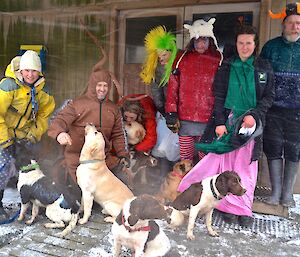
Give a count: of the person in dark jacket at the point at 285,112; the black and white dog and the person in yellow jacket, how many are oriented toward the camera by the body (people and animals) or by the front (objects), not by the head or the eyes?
2

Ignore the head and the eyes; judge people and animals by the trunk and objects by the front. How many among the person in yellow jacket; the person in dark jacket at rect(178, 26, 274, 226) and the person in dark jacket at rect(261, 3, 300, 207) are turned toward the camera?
3

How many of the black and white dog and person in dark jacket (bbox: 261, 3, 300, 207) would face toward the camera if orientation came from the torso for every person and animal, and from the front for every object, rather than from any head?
1

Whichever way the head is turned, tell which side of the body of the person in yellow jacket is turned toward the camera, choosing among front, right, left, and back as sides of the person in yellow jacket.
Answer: front

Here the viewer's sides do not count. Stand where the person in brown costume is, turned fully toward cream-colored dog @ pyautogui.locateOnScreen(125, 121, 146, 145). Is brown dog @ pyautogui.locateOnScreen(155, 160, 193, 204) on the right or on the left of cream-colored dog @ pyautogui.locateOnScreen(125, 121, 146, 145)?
right

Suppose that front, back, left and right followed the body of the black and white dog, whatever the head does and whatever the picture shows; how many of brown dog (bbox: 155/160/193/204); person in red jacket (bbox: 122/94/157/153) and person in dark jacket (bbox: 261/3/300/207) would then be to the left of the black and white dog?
0

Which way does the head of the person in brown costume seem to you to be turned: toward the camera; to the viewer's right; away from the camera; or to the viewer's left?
toward the camera

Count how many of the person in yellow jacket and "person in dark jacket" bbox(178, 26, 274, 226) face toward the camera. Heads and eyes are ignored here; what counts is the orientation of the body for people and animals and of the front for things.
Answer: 2

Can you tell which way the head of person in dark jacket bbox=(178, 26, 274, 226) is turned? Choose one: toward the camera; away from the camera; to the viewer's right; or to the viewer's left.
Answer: toward the camera

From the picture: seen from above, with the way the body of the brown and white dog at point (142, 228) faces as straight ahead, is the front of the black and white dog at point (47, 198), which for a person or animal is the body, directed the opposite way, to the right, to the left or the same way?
to the right

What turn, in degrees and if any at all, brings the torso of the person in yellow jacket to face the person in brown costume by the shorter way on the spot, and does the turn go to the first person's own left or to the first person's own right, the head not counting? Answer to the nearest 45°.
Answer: approximately 90° to the first person's own left

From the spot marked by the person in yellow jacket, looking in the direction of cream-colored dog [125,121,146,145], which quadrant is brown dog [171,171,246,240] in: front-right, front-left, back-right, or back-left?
front-right

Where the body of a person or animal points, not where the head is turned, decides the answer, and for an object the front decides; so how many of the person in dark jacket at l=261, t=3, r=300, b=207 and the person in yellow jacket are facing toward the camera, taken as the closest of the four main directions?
2

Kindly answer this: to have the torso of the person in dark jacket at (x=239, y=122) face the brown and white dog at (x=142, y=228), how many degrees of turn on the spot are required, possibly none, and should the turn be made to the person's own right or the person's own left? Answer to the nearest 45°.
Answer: approximately 45° to the person's own right

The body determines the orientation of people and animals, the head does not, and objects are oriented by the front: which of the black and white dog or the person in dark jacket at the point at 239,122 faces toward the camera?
the person in dark jacket

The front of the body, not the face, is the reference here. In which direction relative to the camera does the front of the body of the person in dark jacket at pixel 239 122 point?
toward the camera

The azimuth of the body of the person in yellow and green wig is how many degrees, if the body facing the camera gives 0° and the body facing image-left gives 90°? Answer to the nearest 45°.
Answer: approximately 315°

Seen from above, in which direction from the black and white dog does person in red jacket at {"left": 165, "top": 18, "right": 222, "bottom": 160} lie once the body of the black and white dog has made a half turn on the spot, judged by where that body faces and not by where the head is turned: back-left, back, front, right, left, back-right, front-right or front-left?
front-left

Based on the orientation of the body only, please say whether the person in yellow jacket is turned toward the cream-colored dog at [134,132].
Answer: no
